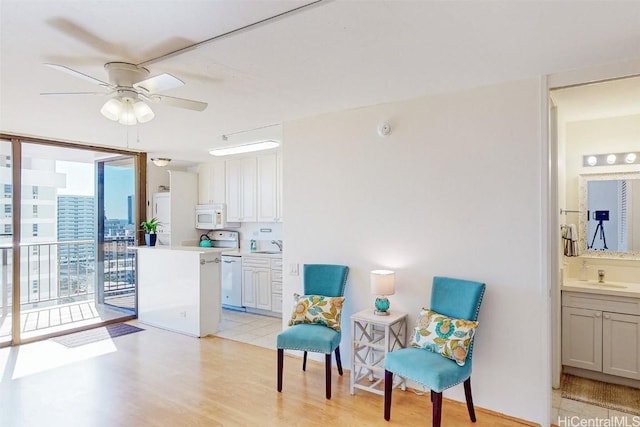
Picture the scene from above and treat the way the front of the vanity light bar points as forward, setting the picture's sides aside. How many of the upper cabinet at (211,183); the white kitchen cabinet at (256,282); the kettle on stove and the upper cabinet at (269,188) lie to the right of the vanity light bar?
4

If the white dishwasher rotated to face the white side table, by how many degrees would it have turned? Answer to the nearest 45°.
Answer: approximately 45° to its left

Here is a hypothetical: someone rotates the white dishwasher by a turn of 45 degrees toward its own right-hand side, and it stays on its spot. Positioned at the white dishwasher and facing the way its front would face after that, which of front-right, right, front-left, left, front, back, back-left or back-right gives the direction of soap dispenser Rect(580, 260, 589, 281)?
back-left

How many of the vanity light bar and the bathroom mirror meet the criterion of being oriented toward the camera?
2
